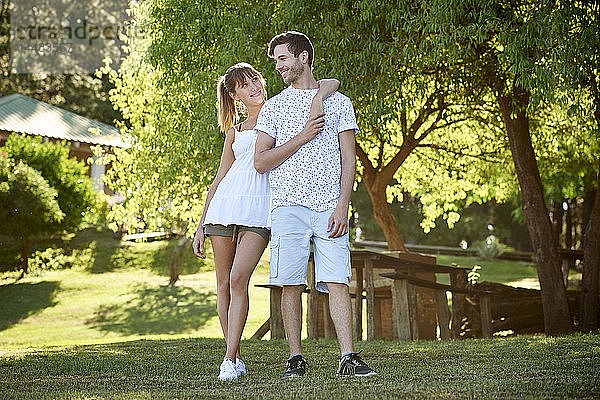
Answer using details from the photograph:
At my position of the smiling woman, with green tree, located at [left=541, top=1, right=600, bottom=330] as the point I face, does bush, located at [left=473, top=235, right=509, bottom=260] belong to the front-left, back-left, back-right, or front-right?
front-left

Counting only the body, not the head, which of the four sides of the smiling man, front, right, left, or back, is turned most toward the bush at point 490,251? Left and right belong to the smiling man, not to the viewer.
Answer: back

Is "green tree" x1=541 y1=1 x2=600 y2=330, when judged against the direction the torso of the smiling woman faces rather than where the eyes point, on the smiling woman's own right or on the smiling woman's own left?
on the smiling woman's own left

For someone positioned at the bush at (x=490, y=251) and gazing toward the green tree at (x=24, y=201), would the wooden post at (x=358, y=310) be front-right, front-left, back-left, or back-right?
front-left

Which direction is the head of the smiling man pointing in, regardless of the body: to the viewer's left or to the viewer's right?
to the viewer's left

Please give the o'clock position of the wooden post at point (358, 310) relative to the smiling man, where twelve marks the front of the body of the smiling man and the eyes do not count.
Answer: The wooden post is roughly at 6 o'clock from the smiling man.

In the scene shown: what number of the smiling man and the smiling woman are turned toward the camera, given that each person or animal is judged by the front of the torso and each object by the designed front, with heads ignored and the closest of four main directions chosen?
2

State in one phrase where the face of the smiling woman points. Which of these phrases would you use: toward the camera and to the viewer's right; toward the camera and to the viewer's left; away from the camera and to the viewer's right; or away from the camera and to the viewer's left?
toward the camera and to the viewer's right

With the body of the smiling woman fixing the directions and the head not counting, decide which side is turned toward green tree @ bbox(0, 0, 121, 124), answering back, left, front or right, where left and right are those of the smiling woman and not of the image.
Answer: back

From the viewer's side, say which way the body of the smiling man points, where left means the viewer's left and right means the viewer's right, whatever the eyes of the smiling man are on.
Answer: facing the viewer

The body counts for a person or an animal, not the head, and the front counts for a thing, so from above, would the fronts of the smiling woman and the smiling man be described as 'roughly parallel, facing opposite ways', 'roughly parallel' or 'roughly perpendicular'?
roughly parallel

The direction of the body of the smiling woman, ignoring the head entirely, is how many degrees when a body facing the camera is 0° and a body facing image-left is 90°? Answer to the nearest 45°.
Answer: approximately 0°

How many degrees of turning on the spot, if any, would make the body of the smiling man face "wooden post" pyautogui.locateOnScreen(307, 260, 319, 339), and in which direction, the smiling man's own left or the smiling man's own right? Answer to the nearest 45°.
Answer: approximately 180°

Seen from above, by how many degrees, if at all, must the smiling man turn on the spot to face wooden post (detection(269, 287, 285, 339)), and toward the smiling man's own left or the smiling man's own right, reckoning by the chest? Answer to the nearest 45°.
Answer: approximately 180°
